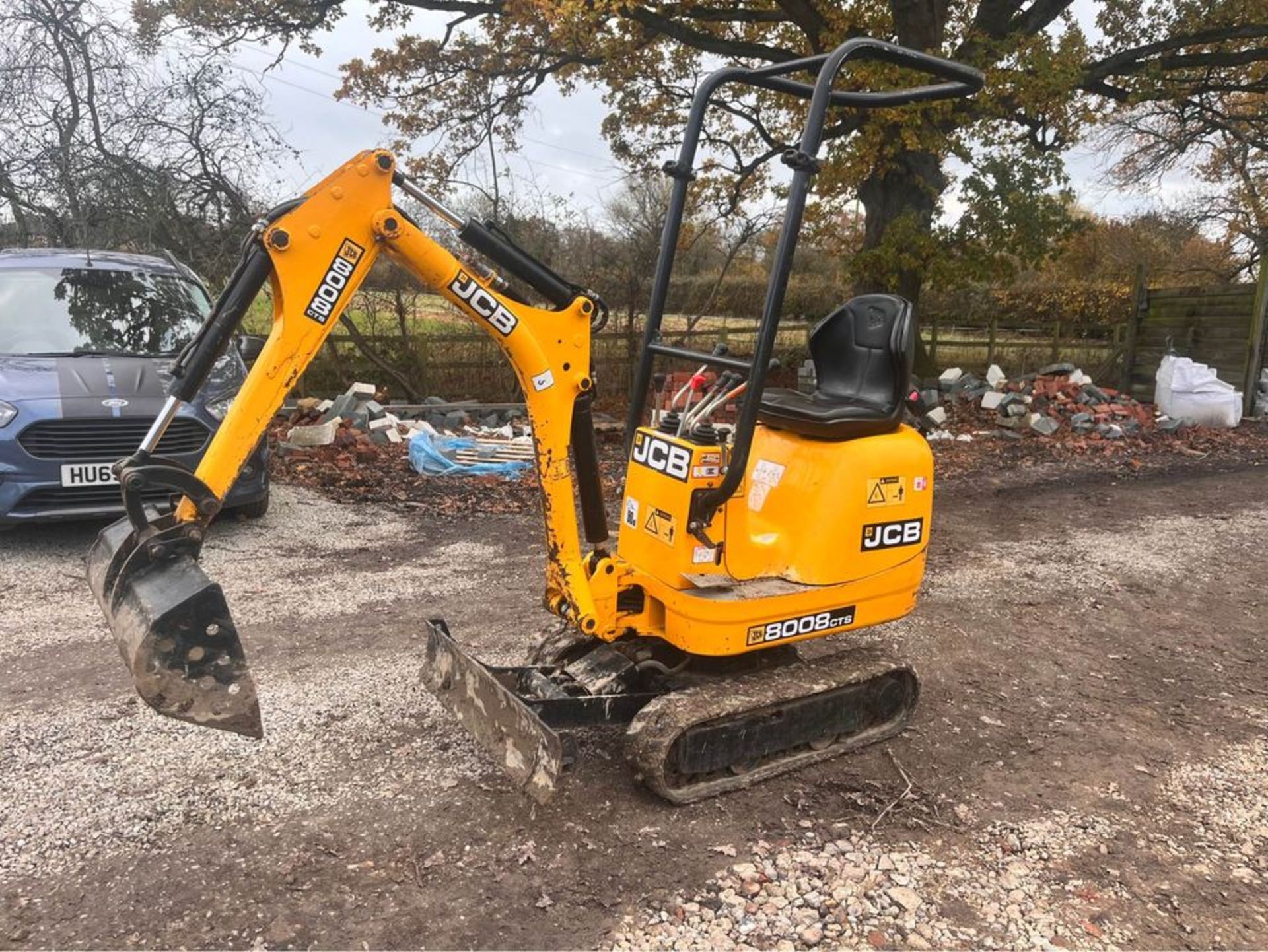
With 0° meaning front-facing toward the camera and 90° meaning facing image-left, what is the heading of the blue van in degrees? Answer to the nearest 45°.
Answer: approximately 0°

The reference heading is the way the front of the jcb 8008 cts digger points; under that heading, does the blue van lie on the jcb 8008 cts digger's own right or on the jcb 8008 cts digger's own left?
on the jcb 8008 cts digger's own right

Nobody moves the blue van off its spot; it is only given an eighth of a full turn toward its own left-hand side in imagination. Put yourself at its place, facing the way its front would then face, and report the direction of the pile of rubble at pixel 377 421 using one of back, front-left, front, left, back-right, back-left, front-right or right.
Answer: left

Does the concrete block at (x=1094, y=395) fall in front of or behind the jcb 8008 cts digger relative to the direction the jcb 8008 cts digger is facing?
behind

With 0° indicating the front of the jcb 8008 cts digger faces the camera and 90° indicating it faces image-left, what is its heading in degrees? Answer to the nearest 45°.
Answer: approximately 45°

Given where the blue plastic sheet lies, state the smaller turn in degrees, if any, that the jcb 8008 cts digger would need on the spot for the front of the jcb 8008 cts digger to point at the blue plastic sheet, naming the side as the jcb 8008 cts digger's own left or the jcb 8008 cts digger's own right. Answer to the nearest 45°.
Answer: approximately 135° to the jcb 8008 cts digger's own right
